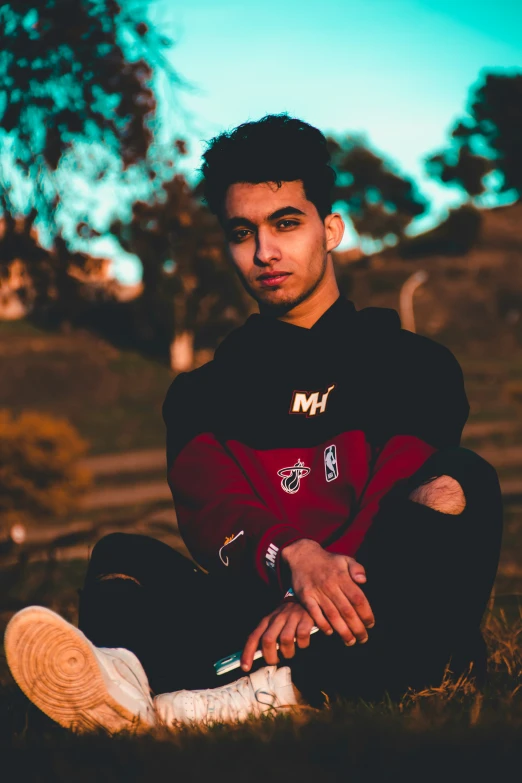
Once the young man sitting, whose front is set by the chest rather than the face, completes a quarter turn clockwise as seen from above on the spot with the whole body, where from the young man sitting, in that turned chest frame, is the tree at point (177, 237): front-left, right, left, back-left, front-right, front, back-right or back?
right

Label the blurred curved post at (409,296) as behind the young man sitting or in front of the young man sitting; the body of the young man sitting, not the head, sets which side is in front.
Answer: behind

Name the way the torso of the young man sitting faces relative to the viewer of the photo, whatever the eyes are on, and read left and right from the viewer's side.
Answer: facing the viewer

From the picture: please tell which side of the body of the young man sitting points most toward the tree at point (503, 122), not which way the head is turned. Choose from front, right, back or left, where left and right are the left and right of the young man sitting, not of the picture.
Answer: back

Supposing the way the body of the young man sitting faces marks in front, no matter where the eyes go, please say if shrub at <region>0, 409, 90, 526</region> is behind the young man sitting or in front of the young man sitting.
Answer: behind
